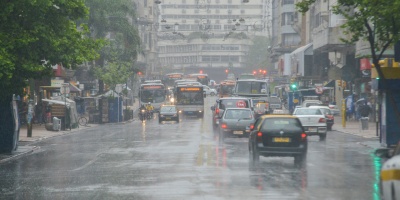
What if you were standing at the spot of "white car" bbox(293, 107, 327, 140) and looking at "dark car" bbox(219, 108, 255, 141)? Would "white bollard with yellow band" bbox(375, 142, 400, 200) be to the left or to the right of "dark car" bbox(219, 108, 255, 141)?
left

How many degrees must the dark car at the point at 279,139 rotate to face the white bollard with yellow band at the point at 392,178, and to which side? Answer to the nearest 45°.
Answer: approximately 180°

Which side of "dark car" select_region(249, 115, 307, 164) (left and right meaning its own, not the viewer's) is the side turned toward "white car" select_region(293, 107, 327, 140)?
front

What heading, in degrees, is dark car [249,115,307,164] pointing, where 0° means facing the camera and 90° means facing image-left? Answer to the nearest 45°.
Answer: approximately 180°

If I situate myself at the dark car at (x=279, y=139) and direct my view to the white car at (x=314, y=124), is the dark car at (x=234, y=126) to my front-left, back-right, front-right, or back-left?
front-left

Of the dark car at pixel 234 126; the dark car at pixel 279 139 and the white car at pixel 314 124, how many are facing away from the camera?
3

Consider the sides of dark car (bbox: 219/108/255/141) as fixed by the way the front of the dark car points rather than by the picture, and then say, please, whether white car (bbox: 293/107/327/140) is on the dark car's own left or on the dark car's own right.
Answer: on the dark car's own right

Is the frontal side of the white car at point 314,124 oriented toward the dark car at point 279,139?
no

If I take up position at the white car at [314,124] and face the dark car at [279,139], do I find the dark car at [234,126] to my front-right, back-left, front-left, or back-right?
front-right

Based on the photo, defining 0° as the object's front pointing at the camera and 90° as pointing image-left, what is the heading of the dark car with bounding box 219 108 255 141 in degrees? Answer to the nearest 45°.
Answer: approximately 180°

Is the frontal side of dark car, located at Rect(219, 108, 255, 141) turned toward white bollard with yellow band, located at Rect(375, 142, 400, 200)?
no

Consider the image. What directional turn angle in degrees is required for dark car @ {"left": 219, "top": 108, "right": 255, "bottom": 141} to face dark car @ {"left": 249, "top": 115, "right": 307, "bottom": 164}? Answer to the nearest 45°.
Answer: approximately 180°

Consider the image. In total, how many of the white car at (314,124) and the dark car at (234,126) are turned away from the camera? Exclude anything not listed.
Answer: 2

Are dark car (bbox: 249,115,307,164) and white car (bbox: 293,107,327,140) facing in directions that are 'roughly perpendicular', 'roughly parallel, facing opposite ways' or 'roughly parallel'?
roughly parallel

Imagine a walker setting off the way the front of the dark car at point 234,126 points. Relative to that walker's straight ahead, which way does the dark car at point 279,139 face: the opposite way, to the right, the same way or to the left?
the same way

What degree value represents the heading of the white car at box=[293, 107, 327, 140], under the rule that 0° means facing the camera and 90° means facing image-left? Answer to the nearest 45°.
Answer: approximately 180°

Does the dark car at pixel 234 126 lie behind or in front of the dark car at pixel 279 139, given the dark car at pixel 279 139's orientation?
in front
